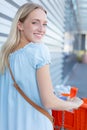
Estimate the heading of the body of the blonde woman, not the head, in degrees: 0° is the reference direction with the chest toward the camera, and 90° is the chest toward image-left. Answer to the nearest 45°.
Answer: approximately 225°

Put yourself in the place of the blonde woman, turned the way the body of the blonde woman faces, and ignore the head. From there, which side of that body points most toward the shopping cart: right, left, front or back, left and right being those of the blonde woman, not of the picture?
front
